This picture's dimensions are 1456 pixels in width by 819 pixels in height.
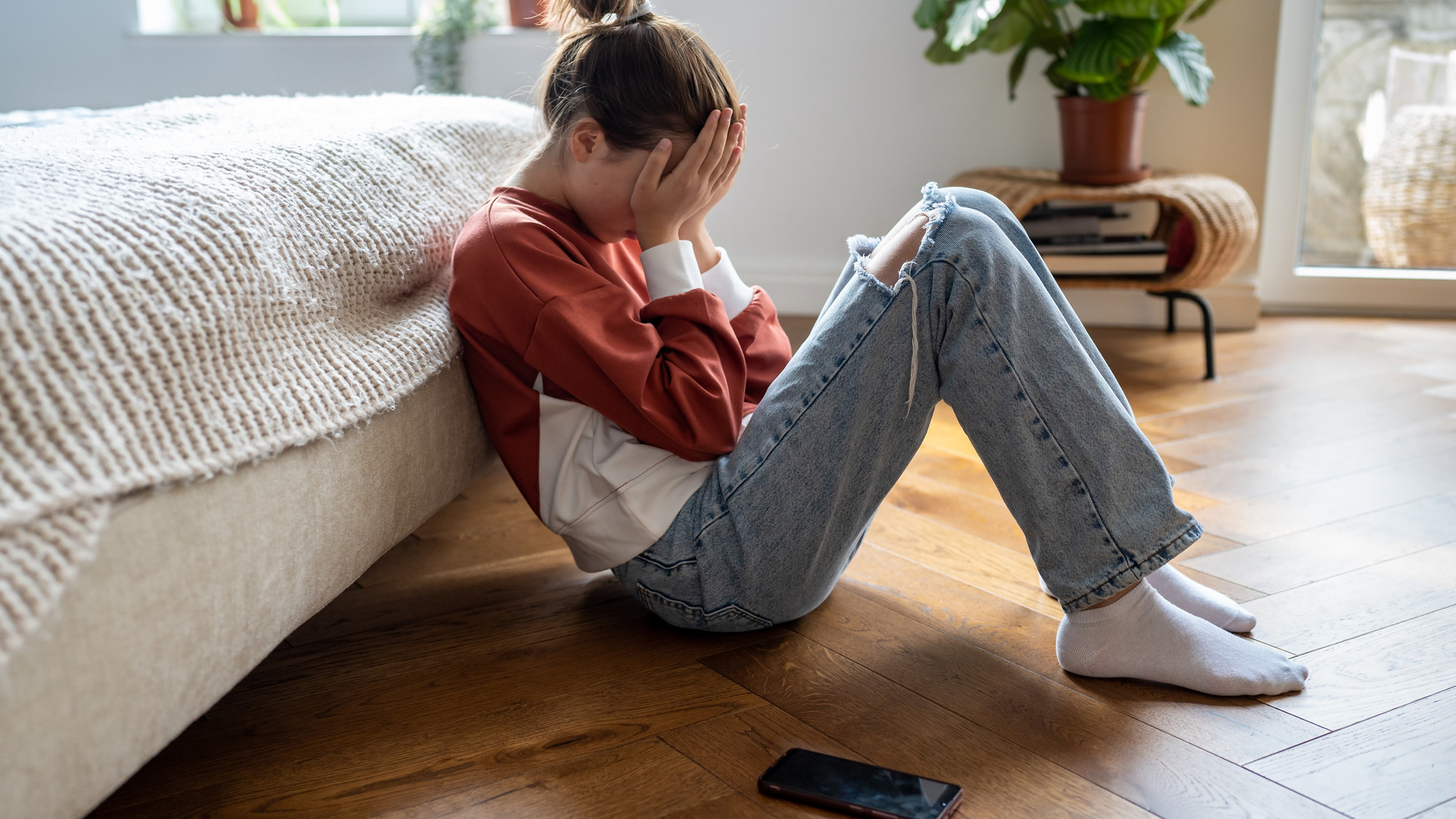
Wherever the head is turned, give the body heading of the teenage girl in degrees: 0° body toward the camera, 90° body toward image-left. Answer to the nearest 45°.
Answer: approximately 270°

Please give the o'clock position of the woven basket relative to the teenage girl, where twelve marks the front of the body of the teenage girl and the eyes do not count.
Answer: The woven basket is roughly at 10 o'clock from the teenage girl.

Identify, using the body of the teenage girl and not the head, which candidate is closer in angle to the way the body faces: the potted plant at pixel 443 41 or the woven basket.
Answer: the woven basket

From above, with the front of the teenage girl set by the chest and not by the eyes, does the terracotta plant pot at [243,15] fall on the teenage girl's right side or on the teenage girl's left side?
on the teenage girl's left side
